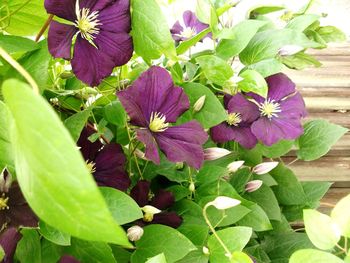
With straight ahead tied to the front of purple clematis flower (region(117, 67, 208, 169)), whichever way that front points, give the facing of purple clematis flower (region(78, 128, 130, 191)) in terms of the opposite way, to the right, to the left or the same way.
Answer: the same way

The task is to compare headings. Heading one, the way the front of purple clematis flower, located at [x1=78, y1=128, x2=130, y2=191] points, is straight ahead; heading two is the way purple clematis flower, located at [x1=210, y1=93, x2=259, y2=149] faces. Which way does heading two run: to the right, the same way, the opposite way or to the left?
the same way

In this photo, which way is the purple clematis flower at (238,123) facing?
toward the camera

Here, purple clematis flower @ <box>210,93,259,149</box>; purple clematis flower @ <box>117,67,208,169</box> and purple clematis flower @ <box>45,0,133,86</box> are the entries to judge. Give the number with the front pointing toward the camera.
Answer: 3

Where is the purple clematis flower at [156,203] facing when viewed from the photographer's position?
facing the viewer

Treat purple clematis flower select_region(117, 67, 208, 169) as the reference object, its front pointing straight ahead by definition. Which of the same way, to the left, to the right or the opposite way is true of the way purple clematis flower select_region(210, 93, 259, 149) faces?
the same way

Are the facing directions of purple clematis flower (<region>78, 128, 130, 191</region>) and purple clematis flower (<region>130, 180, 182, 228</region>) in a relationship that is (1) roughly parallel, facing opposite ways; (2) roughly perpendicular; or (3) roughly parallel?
roughly parallel
